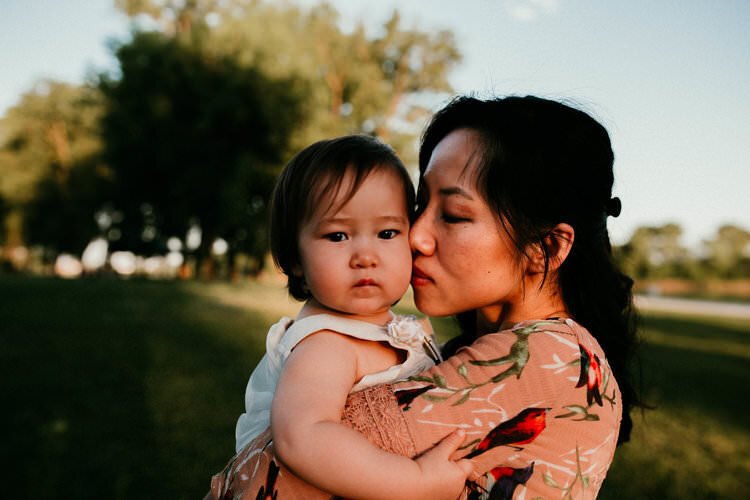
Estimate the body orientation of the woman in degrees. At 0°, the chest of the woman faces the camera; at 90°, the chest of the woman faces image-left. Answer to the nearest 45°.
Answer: approximately 90°

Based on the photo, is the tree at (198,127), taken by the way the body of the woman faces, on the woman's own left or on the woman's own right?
on the woman's own right

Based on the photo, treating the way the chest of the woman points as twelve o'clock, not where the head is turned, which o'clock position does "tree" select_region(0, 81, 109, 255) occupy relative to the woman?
The tree is roughly at 2 o'clock from the woman.

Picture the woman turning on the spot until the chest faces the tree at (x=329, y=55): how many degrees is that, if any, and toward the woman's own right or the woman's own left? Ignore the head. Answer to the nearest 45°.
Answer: approximately 90° to the woman's own right

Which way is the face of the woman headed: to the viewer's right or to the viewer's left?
to the viewer's left
